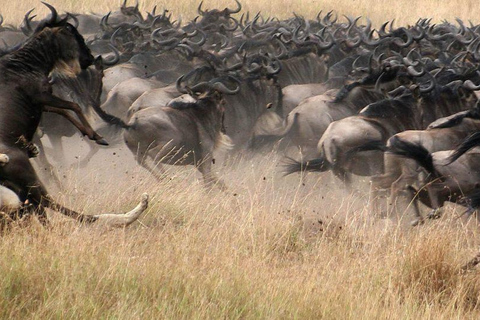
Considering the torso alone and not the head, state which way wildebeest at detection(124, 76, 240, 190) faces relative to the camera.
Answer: to the viewer's right

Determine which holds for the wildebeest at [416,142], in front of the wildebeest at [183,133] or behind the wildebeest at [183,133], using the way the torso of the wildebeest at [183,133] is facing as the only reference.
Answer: in front

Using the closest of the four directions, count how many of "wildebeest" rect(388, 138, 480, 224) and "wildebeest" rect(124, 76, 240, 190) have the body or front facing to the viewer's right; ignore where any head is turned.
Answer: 2

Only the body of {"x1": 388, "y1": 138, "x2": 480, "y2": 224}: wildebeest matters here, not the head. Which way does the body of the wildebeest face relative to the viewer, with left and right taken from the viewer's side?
facing to the right of the viewer
